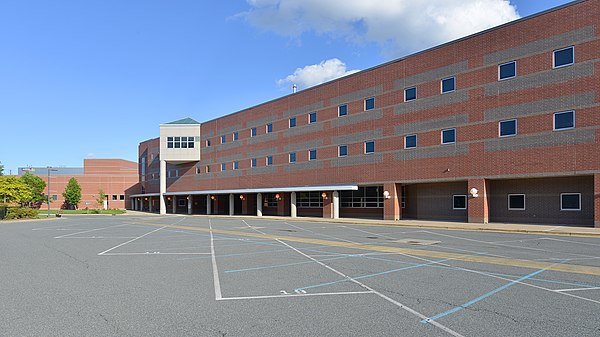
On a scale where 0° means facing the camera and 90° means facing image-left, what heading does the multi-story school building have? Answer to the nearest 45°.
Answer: approximately 45°

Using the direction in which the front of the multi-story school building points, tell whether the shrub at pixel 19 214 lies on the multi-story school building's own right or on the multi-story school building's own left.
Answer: on the multi-story school building's own right
